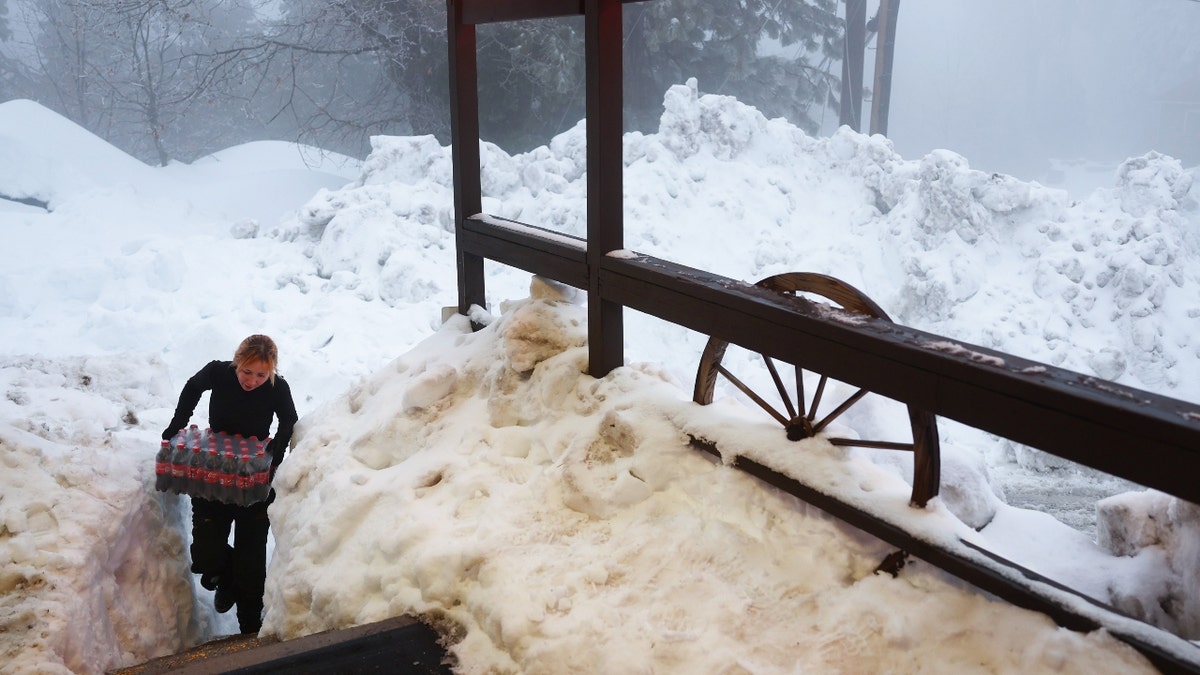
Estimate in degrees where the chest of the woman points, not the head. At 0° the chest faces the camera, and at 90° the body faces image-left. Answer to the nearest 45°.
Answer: approximately 0°

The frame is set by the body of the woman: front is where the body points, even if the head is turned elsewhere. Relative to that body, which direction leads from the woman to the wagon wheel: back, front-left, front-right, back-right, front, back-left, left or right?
front-left

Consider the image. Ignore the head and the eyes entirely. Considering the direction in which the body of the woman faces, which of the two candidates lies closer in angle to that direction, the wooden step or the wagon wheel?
the wooden step

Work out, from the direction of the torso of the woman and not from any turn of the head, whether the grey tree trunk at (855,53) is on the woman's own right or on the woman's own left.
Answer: on the woman's own left

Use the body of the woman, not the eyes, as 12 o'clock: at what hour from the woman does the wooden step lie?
The wooden step is roughly at 12 o'clock from the woman.
